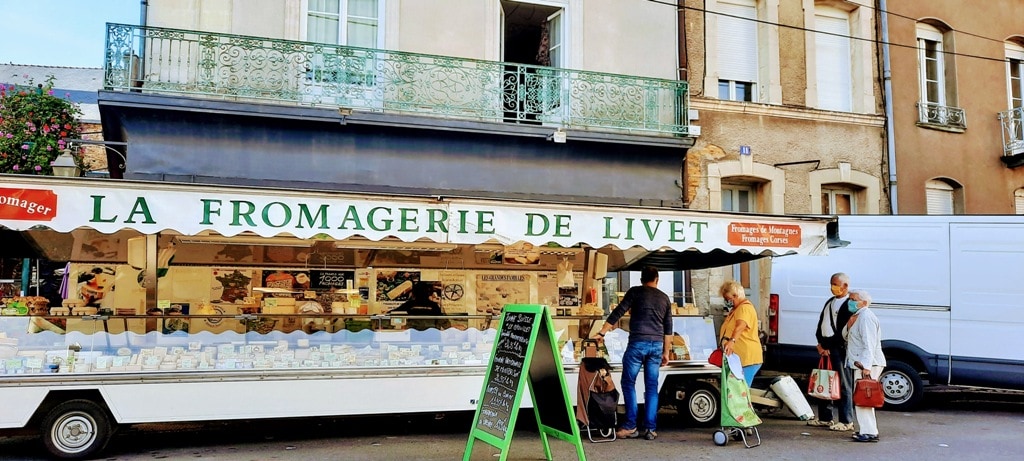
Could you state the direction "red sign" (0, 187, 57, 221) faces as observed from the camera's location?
facing the viewer

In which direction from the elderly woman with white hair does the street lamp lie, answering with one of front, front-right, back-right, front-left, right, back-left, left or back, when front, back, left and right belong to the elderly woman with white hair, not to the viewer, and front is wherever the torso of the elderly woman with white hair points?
front

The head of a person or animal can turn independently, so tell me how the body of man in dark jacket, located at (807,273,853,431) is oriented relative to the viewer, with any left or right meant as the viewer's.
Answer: facing the viewer and to the left of the viewer

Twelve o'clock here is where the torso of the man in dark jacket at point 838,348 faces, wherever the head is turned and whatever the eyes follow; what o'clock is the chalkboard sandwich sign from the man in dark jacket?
The chalkboard sandwich sign is roughly at 12 o'clock from the man in dark jacket.

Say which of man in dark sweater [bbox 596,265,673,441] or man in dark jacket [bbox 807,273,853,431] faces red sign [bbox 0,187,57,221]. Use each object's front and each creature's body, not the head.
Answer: man in dark jacket [bbox 807,273,853,431]

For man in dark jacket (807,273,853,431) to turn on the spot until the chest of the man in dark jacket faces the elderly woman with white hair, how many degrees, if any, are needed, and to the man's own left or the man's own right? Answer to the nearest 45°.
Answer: approximately 90° to the man's own left

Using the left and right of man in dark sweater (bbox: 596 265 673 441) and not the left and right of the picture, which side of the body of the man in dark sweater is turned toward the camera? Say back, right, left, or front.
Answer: back

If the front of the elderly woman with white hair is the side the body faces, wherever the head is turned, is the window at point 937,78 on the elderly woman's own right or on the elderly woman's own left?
on the elderly woman's own right

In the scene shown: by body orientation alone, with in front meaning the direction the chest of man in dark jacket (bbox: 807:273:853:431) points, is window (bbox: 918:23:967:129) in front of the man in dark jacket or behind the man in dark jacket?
behind

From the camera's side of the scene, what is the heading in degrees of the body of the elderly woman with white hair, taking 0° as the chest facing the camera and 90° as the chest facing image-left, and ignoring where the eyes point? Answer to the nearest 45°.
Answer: approximately 90°

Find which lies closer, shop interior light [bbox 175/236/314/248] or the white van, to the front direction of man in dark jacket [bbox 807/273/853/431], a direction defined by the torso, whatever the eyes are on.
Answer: the shop interior light

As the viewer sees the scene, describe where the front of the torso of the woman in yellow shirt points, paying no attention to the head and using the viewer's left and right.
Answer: facing to the left of the viewer

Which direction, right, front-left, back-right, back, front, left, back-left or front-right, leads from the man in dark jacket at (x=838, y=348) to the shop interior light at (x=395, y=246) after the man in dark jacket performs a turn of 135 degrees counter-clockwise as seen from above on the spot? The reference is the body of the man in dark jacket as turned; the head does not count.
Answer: back

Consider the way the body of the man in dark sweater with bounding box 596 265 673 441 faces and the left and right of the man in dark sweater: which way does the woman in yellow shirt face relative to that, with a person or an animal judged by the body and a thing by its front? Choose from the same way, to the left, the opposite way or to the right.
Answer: to the left

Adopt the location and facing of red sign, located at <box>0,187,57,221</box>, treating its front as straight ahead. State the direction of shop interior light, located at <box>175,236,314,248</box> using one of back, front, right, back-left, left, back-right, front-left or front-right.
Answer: back-left

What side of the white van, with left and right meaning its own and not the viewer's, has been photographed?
right

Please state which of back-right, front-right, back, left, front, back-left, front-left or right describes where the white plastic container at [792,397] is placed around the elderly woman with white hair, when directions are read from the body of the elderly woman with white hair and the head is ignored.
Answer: front

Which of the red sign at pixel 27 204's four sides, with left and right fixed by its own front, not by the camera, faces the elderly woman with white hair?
left
